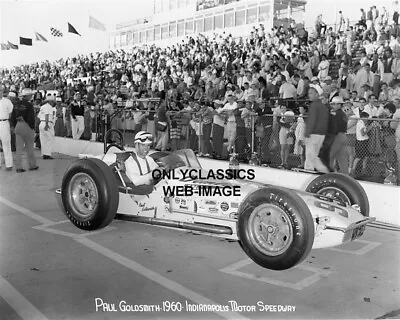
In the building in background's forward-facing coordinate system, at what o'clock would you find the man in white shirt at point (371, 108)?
The man in white shirt is roughly at 10 o'clock from the building in background.

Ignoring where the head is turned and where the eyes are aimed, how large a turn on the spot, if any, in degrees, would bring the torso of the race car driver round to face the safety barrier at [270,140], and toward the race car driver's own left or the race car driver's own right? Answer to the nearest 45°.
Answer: approximately 90° to the race car driver's own left

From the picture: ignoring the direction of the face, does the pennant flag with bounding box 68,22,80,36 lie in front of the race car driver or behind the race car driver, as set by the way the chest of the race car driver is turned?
behind

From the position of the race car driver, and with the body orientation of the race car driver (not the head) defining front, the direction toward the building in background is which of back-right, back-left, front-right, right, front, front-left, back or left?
back-left

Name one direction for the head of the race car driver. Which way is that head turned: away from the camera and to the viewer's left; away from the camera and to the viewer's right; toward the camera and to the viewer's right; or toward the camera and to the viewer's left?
toward the camera and to the viewer's right

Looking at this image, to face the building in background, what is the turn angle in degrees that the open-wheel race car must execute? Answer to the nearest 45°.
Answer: approximately 135° to its left

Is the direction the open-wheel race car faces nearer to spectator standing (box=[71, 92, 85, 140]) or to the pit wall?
the pit wall

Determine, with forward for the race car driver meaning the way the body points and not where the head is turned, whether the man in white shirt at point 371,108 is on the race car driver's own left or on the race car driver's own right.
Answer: on the race car driver's own left

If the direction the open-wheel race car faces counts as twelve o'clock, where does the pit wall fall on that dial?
The pit wall is roughly at 9 o'clock from the open-wheel race car.

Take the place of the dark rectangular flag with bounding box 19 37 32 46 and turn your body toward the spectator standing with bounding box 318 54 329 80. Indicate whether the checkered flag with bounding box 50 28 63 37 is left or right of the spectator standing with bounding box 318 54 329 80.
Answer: left

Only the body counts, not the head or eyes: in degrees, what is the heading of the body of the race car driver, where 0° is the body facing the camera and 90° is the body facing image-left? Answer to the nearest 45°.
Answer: approximately 315°

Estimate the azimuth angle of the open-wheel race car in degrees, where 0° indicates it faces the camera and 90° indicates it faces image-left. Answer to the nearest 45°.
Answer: approximately 315°
